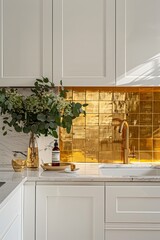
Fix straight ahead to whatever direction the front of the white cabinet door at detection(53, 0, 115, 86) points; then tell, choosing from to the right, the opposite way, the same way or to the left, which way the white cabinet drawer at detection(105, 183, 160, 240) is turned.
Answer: the same way

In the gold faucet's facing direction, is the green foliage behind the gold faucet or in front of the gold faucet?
in front

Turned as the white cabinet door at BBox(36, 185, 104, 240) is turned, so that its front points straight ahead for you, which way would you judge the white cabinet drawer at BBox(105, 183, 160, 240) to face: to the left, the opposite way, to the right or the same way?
the same way

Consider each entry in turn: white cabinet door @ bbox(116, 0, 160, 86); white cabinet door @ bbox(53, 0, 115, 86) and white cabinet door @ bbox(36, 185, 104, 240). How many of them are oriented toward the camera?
3

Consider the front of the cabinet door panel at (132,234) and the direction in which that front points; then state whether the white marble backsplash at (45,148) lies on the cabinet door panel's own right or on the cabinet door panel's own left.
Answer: on the cabinet door panel's own right

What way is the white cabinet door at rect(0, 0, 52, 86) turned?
toward the camera

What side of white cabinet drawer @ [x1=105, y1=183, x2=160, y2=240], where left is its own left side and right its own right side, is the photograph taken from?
front

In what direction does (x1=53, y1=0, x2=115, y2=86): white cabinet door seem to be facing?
toward the camera

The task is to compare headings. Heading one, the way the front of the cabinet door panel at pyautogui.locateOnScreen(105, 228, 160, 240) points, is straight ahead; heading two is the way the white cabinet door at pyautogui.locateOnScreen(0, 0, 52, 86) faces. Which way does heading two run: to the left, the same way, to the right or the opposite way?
the same way

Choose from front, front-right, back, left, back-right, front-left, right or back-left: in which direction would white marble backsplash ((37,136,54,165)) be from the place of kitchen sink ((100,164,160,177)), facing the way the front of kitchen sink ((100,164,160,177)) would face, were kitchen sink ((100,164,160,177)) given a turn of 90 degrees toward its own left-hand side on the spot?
back
